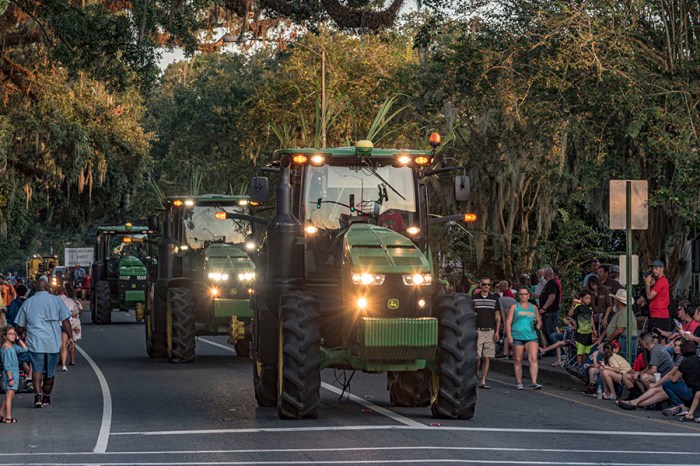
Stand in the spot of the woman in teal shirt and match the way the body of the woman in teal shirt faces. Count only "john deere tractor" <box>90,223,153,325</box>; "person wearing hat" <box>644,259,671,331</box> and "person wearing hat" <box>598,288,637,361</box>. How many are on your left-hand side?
2

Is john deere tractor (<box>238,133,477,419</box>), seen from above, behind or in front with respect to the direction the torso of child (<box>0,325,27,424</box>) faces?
in front

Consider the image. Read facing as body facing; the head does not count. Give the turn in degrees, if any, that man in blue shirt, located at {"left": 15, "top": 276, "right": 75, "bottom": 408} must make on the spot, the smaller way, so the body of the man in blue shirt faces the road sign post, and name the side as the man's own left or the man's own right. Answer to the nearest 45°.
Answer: approximately 90° to the man's own right

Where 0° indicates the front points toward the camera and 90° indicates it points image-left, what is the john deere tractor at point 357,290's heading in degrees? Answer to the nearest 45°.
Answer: approximately 0°

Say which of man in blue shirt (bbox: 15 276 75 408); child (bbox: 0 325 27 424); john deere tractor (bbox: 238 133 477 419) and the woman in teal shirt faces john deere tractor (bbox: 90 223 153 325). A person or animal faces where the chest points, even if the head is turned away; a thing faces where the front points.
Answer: the man in blue shirt

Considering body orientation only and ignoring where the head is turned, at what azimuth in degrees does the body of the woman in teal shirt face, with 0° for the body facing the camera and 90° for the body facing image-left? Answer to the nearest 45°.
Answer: approximately 0°

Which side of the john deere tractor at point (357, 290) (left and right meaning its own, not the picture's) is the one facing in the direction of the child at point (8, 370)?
right

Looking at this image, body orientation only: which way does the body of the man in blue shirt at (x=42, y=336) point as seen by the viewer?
away from the camera

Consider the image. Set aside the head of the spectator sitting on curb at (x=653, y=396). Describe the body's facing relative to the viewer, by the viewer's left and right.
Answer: facing to the left of the viewer

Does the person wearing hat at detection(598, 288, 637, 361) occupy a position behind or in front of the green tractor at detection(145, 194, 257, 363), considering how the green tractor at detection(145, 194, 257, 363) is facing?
in front

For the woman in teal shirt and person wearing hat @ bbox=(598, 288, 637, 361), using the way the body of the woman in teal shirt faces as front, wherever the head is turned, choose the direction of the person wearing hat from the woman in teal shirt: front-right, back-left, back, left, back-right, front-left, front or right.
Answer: left

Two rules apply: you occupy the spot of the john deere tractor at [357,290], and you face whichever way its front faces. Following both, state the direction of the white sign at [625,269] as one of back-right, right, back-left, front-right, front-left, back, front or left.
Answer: back-left

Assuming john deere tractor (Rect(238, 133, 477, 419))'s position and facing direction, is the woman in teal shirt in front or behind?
behind
